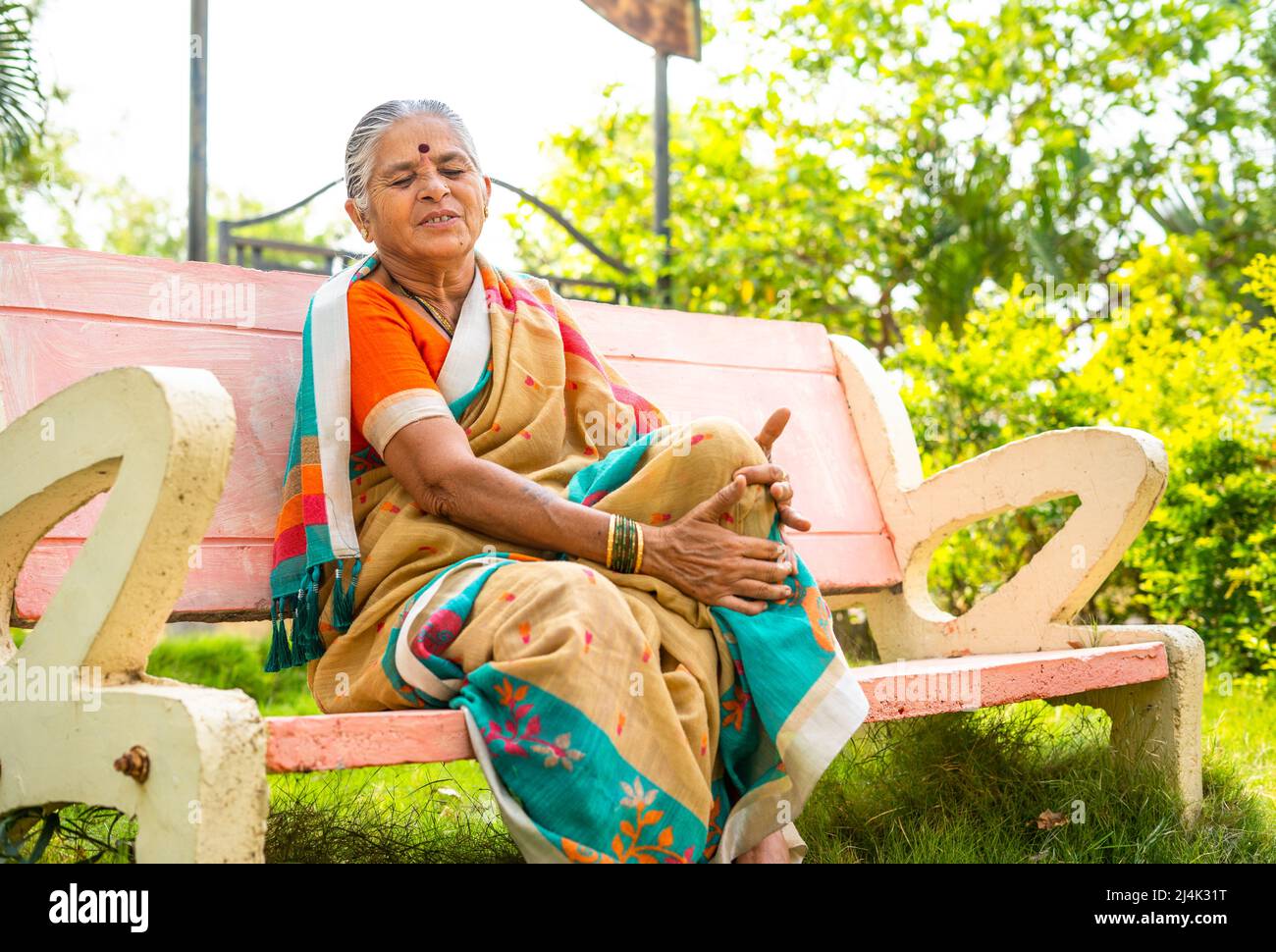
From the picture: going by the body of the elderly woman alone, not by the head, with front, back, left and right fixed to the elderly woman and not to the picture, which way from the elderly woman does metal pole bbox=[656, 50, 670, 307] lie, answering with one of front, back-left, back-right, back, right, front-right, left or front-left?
back-left

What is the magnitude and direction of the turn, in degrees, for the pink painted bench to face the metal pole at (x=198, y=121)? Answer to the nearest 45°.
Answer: approximately 135° to its left

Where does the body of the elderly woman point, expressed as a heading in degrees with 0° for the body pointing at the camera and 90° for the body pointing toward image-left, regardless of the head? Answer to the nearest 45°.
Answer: approximately 315°

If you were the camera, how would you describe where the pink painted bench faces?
facing the viewer and to the right of the viewer

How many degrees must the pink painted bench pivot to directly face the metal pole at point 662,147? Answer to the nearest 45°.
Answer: approximately 135° to its left
